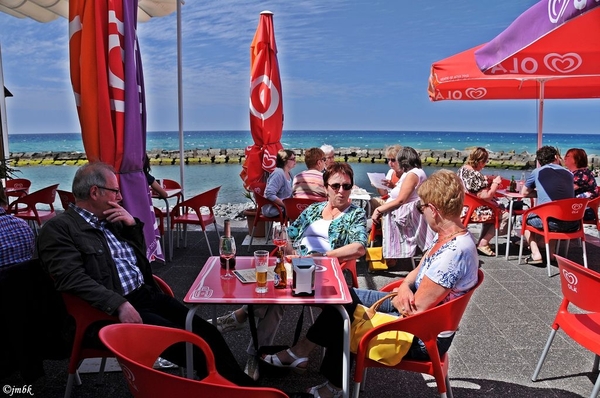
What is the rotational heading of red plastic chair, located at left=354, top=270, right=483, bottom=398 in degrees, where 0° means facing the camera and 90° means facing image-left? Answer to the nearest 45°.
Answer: approximately 90°

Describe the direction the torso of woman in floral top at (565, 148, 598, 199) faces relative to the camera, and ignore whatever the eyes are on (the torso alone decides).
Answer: to the viewer's left

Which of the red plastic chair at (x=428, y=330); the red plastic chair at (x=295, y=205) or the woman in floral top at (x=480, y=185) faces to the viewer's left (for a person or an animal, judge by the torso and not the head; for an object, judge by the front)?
the red plastic chair at (x=428, y=330)

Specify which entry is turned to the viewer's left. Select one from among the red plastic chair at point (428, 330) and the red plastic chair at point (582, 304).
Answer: the red plastic chair at point (428, 330)

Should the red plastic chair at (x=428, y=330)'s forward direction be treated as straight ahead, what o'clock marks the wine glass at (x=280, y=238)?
The wine glass is roughly at 1 o'clock from the red plastic chair.

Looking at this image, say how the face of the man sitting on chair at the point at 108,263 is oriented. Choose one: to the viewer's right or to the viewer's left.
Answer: to the viewer's right

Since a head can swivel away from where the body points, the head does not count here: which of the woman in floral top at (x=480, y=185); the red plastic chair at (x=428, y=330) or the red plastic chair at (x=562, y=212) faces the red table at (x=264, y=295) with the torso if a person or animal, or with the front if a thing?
the red plastic chair at (x=428, y=330)

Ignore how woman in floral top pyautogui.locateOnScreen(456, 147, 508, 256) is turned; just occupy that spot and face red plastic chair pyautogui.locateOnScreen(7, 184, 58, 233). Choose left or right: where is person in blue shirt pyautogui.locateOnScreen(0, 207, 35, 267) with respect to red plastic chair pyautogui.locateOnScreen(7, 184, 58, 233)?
left

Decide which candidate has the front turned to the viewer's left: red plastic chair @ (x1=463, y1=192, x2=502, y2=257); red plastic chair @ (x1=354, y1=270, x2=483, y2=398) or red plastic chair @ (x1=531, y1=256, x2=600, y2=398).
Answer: red plastic chair @ (x1=354, y1=270, x2=483, y2=398)
